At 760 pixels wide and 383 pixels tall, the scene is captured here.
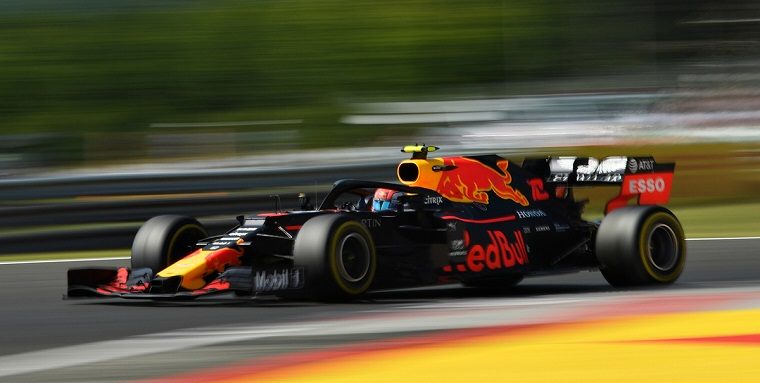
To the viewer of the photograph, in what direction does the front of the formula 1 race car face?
facing the viewer and to the left of the viewer
